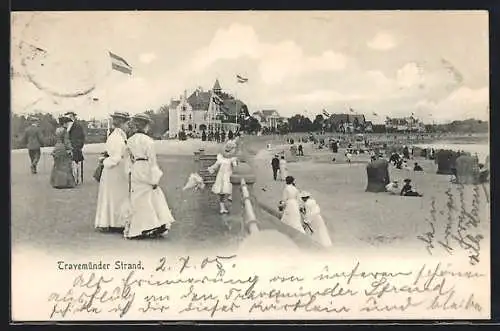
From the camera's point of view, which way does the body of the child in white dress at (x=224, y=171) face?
toward the camera
